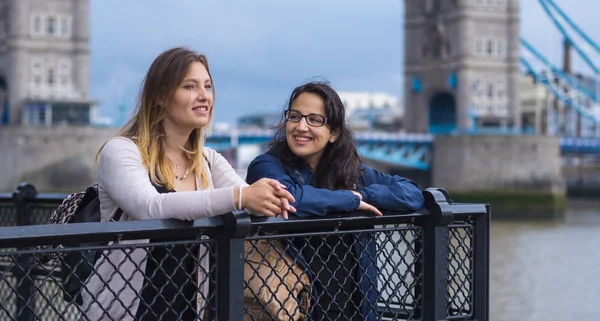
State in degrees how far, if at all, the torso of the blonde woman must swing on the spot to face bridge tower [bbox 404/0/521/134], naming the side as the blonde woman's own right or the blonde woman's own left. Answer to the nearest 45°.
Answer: approximately 135° to the blonde woman's own left

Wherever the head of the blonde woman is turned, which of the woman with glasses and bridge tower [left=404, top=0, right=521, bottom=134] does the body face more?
the woman with glasses

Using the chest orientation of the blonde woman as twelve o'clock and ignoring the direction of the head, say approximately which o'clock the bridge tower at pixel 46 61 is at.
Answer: The bridge tower is roughly at 7 o'clock from the blonde woman.

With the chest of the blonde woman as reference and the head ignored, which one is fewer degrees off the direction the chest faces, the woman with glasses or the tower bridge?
the woman with glasses

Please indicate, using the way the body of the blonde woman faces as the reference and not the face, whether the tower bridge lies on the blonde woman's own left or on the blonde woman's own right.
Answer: on the blonde woman's own left

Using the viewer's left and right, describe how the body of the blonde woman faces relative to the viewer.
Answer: facing the viewer and to the right of the viewer

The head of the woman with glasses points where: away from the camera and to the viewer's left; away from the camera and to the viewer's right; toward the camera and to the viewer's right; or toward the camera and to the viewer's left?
toward the camera and to the viewer's left
